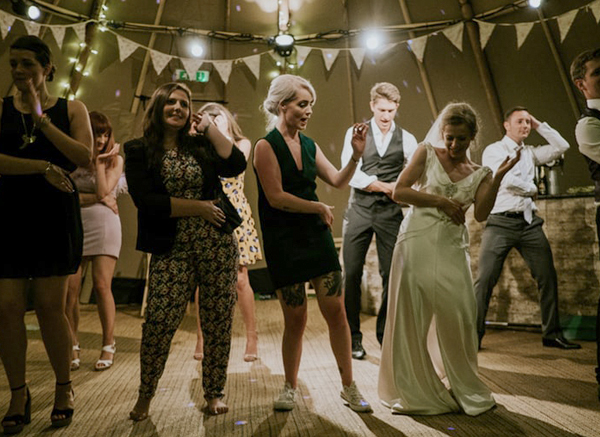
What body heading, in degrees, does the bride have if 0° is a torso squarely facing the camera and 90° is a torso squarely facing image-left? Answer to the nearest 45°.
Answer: approximately 0°

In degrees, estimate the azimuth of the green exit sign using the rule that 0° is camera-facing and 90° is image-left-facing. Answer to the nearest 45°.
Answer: approximately 0°

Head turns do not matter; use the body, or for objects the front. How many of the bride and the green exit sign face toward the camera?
2

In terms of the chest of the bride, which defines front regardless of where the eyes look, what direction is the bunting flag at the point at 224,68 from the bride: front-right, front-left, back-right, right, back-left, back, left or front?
back-right

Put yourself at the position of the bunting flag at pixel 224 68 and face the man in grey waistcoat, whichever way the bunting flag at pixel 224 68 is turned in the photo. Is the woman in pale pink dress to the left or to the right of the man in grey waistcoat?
right

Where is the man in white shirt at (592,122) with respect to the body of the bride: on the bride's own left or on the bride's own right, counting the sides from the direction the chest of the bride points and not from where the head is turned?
on the bride's own left
